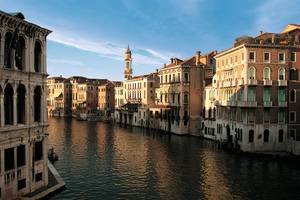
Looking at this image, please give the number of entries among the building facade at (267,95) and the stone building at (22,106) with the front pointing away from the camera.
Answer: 0

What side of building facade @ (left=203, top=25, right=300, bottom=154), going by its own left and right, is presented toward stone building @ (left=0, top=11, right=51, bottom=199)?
front

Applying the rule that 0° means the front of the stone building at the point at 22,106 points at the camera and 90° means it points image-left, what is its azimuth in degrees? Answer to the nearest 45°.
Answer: approximately 315°

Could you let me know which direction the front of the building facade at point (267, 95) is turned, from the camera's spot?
facing the viewer and to the left of the viewer
